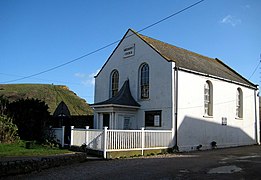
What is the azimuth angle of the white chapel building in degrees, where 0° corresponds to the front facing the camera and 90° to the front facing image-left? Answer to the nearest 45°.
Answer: approximately 45°

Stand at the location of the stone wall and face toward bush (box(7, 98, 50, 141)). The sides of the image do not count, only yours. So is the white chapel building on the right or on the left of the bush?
right

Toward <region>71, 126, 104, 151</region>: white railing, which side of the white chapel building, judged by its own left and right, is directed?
front

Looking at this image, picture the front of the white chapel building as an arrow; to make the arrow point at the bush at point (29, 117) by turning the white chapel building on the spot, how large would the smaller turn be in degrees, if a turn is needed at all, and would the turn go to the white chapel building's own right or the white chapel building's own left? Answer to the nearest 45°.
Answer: approximately 45° to the white chapel building's own right

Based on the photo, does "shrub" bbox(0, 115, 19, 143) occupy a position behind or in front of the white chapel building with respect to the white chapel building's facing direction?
in front

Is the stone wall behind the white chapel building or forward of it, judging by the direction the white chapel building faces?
forward

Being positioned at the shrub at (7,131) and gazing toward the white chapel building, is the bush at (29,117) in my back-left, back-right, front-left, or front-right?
front-left
